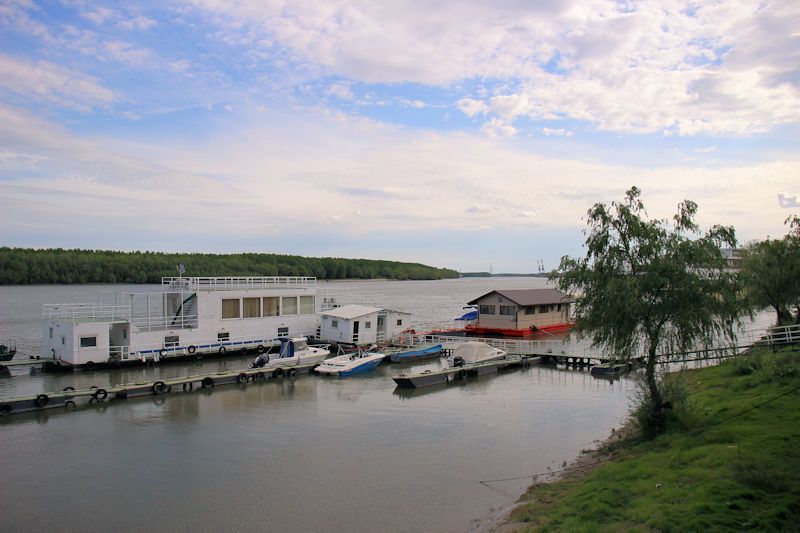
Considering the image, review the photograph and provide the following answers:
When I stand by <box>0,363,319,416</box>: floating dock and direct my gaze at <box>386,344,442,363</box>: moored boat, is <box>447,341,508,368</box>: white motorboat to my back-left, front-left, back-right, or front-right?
front-right

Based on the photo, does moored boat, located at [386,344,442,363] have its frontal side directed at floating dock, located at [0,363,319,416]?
no

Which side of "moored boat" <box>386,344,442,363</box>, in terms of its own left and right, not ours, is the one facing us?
right

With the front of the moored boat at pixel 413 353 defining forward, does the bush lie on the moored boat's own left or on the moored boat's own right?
on the moored boat's own right

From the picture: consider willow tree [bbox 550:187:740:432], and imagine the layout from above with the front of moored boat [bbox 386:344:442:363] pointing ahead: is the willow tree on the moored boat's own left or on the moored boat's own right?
on the moored boat's own right

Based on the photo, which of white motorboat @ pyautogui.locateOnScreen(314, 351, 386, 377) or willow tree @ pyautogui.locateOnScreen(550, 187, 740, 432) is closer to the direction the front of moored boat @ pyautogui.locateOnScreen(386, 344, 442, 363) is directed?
the willow tree

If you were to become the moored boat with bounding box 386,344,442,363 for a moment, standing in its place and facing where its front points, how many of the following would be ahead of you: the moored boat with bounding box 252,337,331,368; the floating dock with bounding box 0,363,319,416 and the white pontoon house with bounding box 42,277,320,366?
0

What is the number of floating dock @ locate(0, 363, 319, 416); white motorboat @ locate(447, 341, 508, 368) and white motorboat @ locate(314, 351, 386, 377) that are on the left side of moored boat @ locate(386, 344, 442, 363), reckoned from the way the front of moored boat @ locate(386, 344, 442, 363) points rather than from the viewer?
0

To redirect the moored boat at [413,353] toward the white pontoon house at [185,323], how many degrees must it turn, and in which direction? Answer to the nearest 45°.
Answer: approximately 180°
